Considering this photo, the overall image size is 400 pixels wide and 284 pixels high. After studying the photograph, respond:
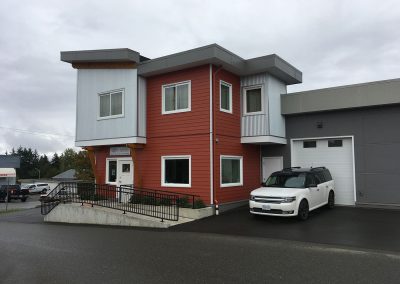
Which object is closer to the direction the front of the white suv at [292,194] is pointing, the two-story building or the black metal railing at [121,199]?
the black metal railing

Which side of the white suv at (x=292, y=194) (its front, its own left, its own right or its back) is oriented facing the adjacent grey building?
back

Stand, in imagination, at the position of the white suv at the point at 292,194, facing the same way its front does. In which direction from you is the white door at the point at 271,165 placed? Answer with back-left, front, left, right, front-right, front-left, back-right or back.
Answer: back-right

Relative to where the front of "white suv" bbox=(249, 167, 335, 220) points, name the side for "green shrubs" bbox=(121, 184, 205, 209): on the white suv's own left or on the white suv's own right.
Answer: on the white suv's own right

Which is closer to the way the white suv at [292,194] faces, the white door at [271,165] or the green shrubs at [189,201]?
the green shrubs

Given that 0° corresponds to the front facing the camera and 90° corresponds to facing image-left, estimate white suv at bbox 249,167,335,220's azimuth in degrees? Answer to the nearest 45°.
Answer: approximately 45°

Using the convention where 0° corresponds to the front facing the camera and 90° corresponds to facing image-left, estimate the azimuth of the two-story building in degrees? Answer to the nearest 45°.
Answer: approximately 45°

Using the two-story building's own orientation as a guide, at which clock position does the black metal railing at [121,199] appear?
The black metal railing is roughly at 1 o'clock from the two-story building.

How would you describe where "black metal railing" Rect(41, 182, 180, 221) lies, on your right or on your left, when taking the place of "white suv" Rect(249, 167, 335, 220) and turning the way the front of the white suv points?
on your right
